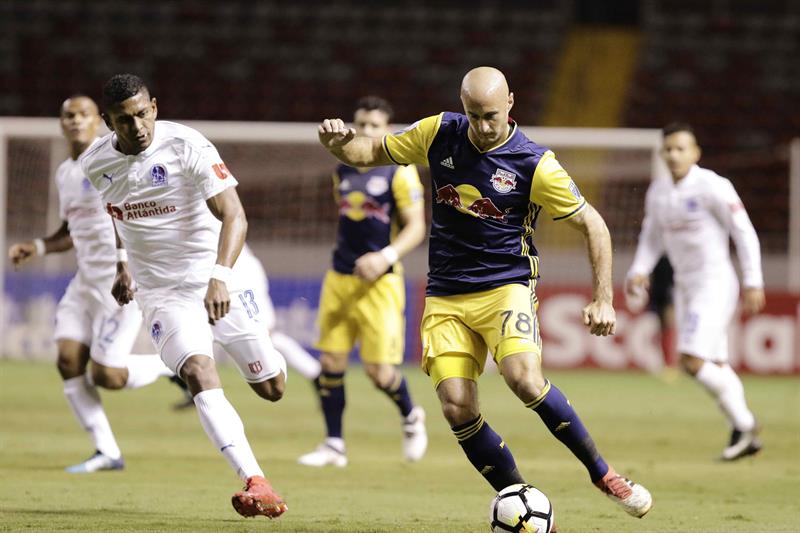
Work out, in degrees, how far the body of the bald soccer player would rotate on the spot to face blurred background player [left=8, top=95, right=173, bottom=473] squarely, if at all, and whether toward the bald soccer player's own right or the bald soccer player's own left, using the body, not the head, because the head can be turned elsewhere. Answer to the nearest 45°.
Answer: approximately 135° to the bald soccer player's own right

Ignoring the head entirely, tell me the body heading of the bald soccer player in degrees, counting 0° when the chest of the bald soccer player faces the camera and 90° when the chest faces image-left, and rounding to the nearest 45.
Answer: approximately 0°

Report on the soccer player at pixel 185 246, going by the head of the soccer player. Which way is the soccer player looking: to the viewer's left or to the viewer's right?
to the viewer's right

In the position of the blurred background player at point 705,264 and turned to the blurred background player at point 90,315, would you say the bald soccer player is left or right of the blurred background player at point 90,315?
left

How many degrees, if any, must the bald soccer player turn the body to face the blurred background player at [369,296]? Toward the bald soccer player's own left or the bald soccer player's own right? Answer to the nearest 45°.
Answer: approximately 180°

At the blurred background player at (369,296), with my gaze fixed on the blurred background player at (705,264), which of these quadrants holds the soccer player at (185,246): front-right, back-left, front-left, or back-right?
back-right
